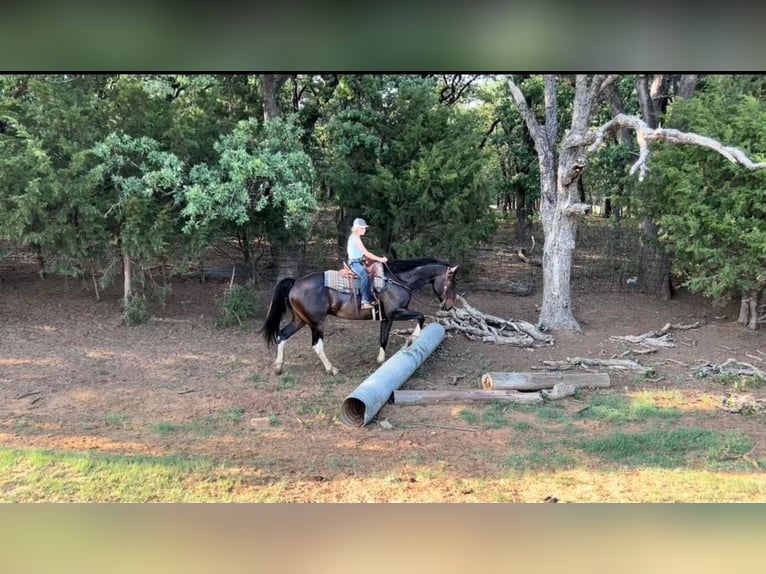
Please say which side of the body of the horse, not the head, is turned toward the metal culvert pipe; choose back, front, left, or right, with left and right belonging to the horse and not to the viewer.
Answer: right

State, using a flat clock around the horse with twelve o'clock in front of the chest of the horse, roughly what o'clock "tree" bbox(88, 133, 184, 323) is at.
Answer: The tree is roughly at 7 o'clock from the horse.

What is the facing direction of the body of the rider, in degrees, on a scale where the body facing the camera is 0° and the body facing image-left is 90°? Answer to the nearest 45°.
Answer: approximately 270°

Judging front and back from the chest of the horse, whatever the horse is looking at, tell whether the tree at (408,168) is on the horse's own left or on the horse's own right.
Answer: on the horse's own left

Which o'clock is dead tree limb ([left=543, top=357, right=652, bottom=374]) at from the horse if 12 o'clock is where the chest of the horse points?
The dead tree limb is roughly at 12 o'clock from the horse.

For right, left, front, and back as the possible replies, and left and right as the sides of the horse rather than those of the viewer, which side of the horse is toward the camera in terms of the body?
right

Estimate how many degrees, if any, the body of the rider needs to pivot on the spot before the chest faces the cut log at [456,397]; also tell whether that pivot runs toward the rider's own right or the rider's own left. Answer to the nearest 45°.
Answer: approximately 45° to the rider's own right

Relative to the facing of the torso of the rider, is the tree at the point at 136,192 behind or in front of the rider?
behind
